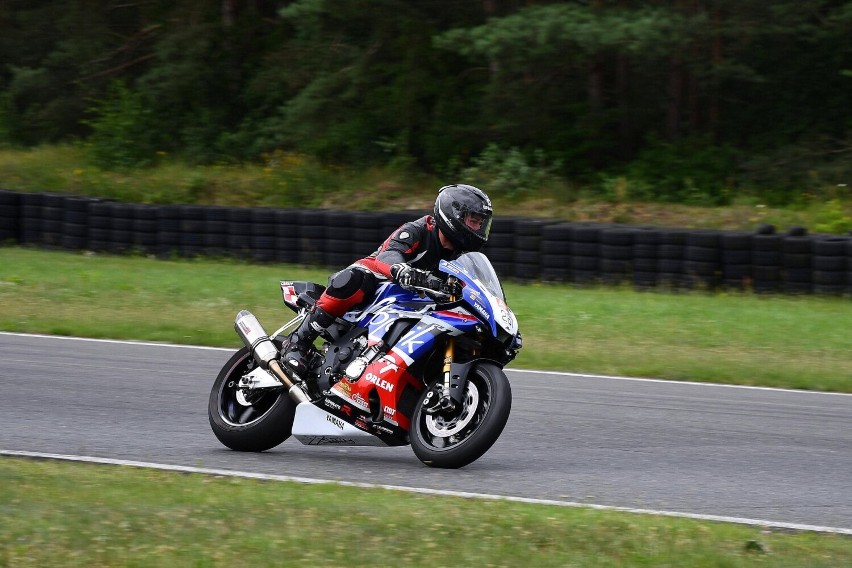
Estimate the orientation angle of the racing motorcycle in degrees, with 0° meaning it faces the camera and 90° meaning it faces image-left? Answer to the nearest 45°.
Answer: approximately 315°

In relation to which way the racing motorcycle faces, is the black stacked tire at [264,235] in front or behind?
behind

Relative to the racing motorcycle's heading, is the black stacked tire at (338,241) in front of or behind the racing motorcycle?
behind

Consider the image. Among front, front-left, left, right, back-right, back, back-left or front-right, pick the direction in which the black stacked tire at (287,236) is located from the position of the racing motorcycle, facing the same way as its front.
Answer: back-left

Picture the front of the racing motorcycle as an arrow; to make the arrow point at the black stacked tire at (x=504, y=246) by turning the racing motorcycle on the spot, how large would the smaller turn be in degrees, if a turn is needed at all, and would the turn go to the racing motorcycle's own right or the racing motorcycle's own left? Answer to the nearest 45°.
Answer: approximately 135° to the racing motorcycle's own left

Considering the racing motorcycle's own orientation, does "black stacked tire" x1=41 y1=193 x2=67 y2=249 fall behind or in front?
behind

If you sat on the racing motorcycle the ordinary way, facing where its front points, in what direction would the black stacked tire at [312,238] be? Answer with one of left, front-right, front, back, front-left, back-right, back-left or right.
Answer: back-left

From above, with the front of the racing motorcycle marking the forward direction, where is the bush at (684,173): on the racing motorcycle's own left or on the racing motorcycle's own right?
on the racing motorcycle's own left

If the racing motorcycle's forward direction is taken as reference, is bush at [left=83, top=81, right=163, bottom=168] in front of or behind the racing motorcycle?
behind

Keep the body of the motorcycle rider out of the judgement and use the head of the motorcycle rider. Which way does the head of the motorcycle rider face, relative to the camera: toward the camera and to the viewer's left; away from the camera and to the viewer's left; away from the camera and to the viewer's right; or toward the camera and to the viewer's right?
toward the camera and to the viewer's right
